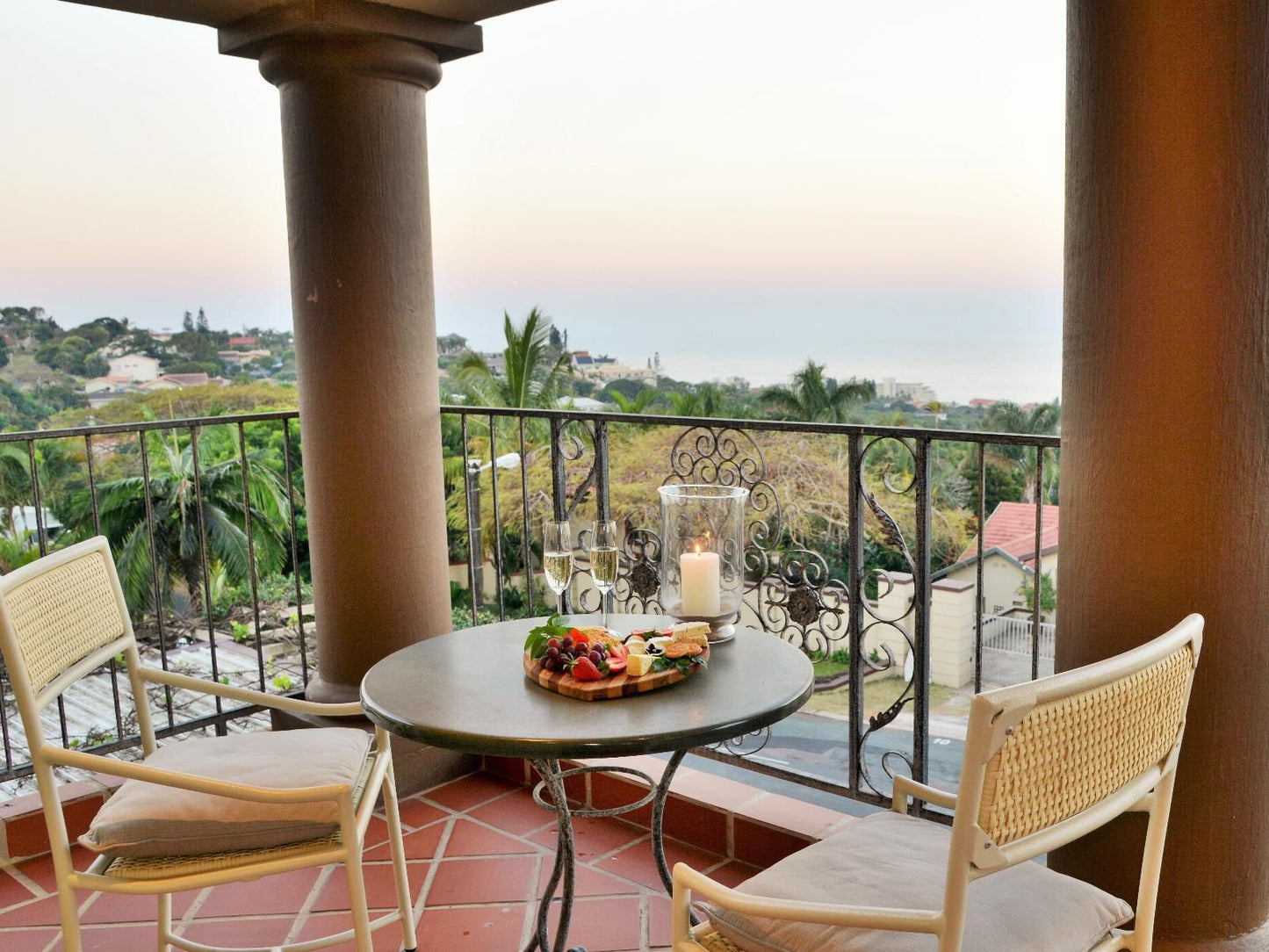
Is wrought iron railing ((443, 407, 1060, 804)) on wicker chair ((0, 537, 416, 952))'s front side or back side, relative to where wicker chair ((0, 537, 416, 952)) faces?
on the front side

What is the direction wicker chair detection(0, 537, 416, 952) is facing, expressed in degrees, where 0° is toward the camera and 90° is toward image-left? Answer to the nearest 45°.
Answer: approximately 270°

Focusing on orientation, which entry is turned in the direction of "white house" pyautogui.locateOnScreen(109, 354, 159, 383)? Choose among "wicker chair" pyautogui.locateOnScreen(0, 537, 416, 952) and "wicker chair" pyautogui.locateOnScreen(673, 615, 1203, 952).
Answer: "wicker chair" pyautogui.locateOnScreen(673, 615, 1203, 952)

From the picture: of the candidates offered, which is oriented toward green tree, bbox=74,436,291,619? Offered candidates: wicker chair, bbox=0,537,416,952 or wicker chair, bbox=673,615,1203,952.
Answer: wicker chair, bbox=673,615,1203,952

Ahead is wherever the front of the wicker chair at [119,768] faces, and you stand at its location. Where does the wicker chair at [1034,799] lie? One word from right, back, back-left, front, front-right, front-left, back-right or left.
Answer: front-right

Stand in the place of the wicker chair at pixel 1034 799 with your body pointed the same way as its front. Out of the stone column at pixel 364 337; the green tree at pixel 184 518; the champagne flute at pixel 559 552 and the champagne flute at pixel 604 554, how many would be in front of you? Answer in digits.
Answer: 4

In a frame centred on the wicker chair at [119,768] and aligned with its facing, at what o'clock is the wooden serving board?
The wooden serving board is roughly at 1 o'clock from the wicker chair.

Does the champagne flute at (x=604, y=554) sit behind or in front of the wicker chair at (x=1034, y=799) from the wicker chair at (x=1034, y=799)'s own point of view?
in front

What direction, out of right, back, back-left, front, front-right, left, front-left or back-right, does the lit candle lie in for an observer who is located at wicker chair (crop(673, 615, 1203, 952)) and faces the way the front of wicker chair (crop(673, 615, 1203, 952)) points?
front

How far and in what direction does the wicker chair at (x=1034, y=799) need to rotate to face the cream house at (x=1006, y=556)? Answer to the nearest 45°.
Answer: approximately 45° to its right

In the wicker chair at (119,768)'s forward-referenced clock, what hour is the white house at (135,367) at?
The white house is roughly at 9 o'clock from the wicker chair.

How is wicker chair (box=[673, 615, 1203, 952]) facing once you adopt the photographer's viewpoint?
facing away from the viewer and to the left of the viewer

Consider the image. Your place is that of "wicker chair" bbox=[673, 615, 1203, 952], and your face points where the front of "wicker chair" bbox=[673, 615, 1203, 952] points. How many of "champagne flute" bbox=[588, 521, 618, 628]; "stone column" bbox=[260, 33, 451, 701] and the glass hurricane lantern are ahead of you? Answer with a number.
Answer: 3

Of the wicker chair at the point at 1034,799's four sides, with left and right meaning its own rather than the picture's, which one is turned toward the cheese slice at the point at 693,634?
front

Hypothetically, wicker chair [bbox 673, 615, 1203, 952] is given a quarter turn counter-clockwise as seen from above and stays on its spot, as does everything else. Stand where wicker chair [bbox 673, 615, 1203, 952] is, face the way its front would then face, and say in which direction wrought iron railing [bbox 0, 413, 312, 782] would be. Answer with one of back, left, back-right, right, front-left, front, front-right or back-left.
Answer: right

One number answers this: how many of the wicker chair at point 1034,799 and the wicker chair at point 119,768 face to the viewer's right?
1
